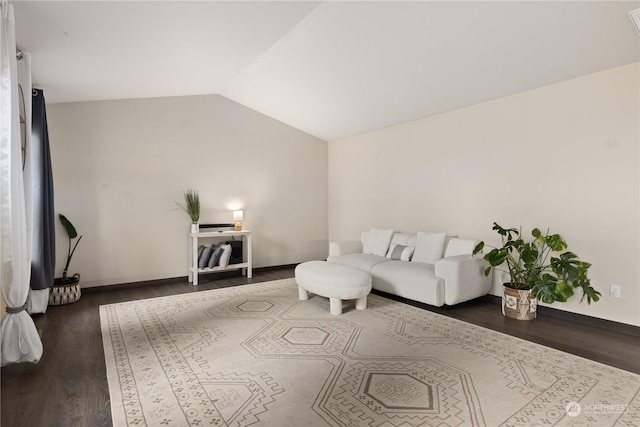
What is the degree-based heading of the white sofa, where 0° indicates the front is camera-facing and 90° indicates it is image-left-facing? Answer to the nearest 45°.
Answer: approximately 45°

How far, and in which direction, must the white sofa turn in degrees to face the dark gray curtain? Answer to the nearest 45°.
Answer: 0° — it already faces it

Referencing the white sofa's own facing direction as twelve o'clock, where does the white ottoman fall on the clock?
The white ottoman is roughly at 12 o'clock from the white sofa.

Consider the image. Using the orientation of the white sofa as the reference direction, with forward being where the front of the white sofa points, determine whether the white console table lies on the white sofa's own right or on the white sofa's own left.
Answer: on the white sofa's own right

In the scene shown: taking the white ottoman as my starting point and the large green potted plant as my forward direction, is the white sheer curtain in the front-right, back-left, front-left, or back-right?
back-right

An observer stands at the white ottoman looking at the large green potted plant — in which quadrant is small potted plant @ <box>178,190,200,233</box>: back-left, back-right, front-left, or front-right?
back-left

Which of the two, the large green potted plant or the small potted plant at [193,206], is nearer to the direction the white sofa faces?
the small potted plant

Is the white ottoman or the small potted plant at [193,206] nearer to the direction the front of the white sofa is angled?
the white ottoman
